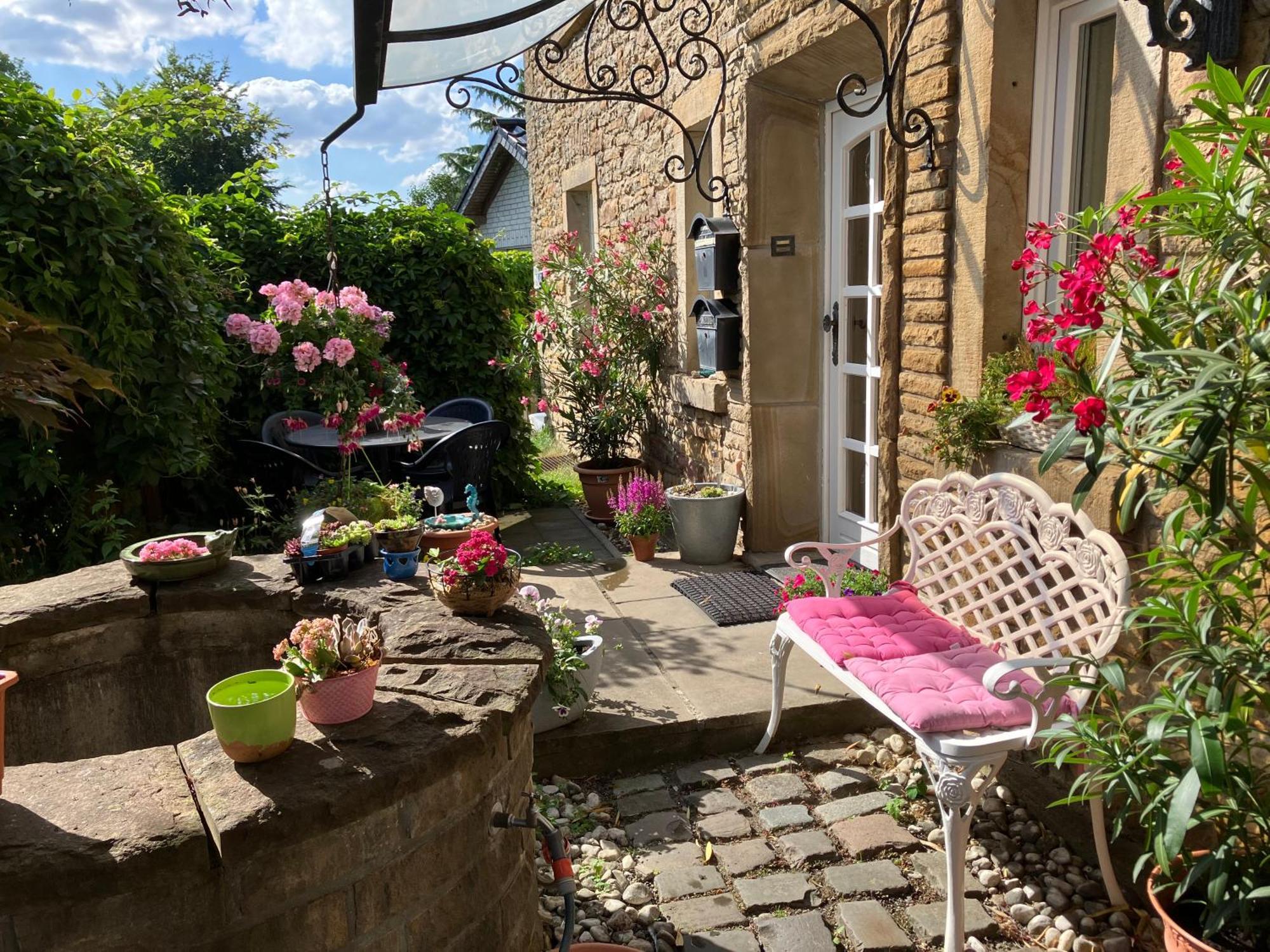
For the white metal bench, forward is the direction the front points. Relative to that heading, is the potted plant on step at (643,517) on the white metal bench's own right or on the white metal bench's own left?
on the white metal bench's own right

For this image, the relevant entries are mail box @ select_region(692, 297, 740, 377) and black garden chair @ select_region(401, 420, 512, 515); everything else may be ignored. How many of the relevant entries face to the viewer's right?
0

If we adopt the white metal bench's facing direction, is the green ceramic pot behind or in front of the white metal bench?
in front

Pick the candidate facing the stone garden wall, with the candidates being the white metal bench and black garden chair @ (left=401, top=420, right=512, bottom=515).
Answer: the white metal bench

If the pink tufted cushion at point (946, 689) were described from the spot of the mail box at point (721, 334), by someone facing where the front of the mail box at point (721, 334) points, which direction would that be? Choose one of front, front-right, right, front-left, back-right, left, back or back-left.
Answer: front-left

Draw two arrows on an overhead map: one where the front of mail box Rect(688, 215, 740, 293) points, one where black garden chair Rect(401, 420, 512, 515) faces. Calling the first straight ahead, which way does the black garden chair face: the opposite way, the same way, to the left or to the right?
to the right

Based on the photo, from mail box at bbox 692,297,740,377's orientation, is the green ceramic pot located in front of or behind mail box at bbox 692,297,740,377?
in front

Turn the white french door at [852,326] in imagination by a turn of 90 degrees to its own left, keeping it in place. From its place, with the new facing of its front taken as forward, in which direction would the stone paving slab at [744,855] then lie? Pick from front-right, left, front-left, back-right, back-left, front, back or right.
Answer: front-right

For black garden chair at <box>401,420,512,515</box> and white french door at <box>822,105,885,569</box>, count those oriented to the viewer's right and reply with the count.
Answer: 0

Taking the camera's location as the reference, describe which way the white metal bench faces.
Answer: facing the viewer and to the left of the viewer

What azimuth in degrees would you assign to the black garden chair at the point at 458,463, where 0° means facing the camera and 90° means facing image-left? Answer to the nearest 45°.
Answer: approximately 135°
